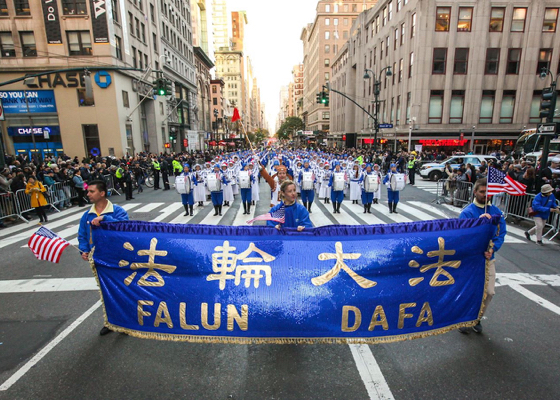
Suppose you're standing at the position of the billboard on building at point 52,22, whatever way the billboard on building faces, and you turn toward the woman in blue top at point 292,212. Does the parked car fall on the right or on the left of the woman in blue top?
left

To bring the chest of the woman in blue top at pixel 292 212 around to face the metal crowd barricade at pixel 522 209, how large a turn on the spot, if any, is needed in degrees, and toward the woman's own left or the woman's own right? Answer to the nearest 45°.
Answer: approximately 135° to the woman's own left

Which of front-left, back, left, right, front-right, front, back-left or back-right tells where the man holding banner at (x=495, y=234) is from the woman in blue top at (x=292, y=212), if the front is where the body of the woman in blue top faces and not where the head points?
left

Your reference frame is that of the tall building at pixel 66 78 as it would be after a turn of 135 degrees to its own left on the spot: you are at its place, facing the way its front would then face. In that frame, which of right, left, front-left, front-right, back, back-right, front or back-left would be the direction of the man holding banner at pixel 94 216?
back-right

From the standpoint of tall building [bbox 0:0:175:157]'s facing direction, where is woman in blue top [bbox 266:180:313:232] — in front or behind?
in front

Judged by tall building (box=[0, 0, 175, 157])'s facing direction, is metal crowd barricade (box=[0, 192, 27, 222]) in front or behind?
in front

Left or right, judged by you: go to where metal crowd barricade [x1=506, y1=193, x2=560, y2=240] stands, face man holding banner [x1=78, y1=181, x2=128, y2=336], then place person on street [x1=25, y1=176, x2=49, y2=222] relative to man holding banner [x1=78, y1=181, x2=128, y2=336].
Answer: right
